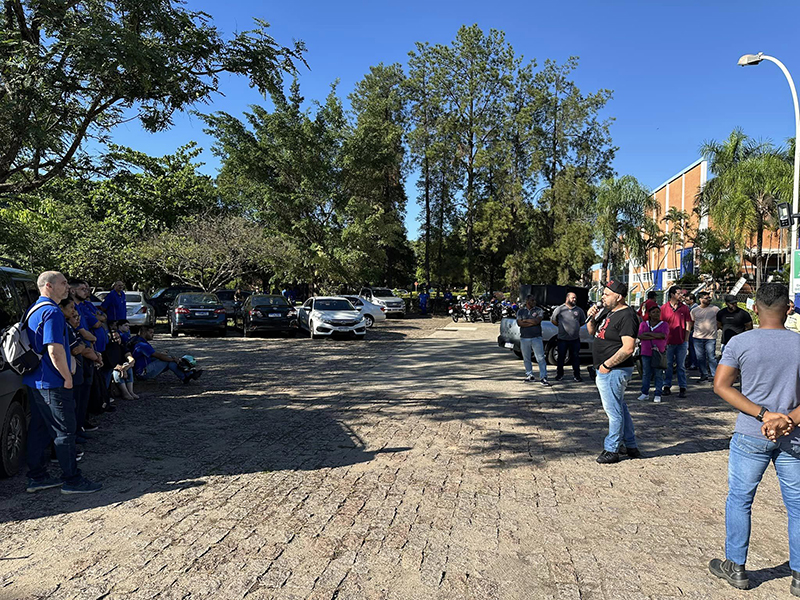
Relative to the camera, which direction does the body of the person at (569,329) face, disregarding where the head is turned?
toward the camera

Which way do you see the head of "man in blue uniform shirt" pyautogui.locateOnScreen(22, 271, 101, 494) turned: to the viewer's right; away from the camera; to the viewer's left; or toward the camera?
to the viewer's right

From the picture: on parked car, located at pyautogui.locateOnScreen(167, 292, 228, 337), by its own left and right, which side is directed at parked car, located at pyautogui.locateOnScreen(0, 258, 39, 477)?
back

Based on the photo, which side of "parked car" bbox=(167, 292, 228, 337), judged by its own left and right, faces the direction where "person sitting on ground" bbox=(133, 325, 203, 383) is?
back

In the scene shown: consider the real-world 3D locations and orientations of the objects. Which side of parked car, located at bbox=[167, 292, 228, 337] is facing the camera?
back

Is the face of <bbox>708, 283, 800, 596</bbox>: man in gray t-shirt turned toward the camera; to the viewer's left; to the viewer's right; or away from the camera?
away from the camera

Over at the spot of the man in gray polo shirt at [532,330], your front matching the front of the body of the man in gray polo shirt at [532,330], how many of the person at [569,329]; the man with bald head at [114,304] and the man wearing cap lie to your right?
1

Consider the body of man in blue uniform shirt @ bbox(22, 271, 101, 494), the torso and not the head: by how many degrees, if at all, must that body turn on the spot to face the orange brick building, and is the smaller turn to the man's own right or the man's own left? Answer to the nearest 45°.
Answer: approximately 45° to the man's own left

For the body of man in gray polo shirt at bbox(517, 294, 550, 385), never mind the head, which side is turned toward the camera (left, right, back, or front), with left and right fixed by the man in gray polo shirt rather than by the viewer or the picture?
front

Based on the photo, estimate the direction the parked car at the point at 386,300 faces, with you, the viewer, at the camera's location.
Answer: facing the viewer and to the right of the viewer

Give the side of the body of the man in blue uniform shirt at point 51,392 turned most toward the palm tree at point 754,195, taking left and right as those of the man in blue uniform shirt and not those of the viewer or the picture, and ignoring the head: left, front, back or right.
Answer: front

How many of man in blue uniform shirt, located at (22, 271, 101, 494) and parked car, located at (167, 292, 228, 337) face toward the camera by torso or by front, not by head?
0

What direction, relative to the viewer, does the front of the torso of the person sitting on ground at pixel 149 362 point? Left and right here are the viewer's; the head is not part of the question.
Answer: facing to the right of the viewer

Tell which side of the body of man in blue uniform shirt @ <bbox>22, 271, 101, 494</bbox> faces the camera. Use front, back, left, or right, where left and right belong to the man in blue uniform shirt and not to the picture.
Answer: right
